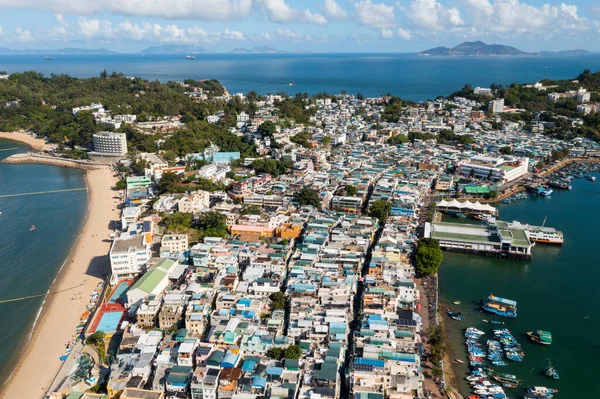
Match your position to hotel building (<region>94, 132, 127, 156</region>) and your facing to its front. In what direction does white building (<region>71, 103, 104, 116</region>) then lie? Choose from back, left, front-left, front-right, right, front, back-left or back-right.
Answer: back-right

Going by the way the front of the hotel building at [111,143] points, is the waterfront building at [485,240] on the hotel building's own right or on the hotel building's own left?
on the hotel building's own left

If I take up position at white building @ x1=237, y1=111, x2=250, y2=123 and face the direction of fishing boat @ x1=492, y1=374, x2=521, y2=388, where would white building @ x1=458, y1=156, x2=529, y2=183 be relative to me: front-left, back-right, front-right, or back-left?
front-left

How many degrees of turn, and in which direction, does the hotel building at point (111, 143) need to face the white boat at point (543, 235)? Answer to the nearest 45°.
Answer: approximately 90° to its left

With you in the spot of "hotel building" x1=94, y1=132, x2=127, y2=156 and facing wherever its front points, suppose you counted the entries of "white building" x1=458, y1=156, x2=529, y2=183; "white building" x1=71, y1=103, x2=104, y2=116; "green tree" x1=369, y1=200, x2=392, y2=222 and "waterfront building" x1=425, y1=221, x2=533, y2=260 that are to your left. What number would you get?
3

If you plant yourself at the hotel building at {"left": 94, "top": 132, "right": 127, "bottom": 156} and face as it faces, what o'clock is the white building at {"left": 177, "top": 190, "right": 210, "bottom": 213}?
The white building is roughly at 10 o'clock from the hotel building.

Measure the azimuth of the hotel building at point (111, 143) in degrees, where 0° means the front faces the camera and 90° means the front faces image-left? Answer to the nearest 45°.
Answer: approximately 45°

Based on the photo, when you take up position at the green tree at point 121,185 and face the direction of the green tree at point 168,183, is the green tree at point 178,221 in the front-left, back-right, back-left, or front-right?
front-right

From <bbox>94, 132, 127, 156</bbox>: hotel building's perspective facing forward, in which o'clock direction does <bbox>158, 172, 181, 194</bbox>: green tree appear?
The green tree is roughly at 10 o'clock from the hotel building.

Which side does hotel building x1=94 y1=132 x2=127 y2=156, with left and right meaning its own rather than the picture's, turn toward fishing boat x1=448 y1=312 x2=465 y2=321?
left

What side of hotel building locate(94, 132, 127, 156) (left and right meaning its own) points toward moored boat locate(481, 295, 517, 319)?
left

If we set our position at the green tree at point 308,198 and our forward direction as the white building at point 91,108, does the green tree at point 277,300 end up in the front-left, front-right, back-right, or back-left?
back-left

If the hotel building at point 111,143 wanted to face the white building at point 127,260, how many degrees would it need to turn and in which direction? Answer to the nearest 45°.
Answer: approximately 45° to its left

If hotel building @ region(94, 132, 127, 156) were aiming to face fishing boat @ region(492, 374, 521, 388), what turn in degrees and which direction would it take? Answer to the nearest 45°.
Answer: approximately 45° to its left

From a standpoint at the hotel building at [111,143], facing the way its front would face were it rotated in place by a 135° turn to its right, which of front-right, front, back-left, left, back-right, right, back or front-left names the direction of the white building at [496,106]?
right

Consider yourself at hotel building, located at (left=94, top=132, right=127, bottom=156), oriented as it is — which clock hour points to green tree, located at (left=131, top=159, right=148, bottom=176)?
The green tree is roughly at 10 o'clock from the hotel building.

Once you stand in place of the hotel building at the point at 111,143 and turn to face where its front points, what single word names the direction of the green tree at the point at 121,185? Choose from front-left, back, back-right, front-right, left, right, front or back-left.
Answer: front-left

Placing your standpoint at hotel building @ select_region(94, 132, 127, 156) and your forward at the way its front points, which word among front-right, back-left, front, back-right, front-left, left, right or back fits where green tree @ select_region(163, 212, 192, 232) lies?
front-left

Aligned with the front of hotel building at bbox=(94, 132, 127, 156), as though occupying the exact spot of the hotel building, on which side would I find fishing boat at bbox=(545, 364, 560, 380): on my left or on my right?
on my left
